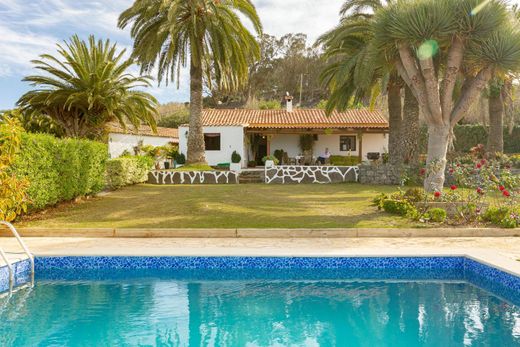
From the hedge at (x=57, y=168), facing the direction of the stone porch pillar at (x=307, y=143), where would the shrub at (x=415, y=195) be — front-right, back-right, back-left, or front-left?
front-right

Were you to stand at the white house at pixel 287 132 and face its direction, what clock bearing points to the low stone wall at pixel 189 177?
The low stone wall is roughly at 1 o'clock from the white house.

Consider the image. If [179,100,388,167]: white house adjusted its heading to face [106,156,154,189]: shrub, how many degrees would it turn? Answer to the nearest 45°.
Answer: approximately 45° to its right

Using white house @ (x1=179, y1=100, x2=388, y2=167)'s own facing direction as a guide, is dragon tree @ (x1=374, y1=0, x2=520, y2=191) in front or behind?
in front

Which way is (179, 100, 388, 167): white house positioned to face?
toward the camera

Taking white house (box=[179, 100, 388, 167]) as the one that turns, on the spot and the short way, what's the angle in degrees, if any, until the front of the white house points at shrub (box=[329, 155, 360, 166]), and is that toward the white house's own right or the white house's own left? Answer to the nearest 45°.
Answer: approximately 90° to the white house's own left

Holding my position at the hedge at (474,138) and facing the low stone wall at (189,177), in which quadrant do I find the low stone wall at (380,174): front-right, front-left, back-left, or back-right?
front-left

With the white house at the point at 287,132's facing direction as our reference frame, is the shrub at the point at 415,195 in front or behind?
in front

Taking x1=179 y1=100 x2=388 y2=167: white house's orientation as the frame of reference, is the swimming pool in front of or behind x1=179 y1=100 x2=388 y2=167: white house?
in front

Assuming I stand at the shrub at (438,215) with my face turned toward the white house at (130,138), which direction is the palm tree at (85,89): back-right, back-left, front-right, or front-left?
front-left

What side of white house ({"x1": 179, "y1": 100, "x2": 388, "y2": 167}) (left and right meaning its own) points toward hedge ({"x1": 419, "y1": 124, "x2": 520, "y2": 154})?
left
